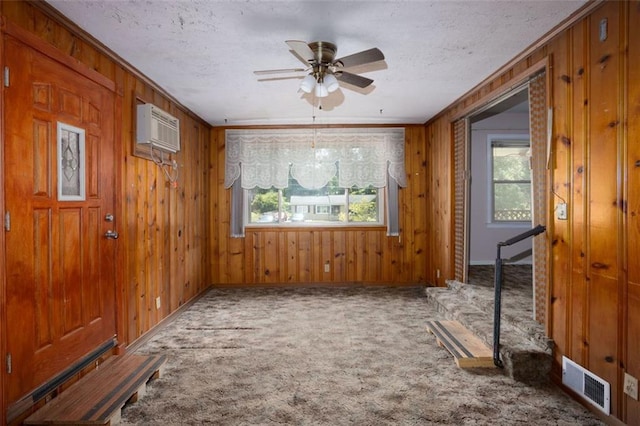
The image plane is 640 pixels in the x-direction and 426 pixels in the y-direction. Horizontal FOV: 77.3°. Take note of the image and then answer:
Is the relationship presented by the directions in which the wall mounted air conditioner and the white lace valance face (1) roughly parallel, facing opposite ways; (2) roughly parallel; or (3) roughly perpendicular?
roughly perpendicular

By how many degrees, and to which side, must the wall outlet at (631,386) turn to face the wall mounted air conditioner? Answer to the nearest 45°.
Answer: approximately 45° to its right

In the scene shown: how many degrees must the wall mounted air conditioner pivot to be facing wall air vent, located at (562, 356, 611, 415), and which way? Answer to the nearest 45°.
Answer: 0° — it already faces it

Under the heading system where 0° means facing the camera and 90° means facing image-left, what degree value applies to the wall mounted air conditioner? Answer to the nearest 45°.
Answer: approximately 315°

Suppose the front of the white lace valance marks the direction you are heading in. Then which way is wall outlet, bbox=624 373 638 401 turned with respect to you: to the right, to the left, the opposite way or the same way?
to the right

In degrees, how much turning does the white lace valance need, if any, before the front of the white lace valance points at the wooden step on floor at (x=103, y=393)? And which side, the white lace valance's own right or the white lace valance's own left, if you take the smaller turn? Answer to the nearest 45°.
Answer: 0° — it already faces it

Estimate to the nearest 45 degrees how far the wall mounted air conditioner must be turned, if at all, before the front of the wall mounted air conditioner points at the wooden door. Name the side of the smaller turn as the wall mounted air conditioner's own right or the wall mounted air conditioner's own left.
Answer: approximately 90° to the wall mounted air conditioner's own right

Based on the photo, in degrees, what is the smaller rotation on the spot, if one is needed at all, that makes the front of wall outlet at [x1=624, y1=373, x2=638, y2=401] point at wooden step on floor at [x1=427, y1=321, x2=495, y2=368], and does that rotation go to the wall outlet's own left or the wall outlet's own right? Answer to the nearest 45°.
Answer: approximately 90° to the wall outlet's own right

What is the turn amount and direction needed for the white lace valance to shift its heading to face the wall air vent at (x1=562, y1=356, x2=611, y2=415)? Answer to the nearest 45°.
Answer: approximately 45° to its left

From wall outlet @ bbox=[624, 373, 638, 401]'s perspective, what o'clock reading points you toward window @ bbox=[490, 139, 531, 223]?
The window is roughly at 4 o'clock from the wall outlet.
